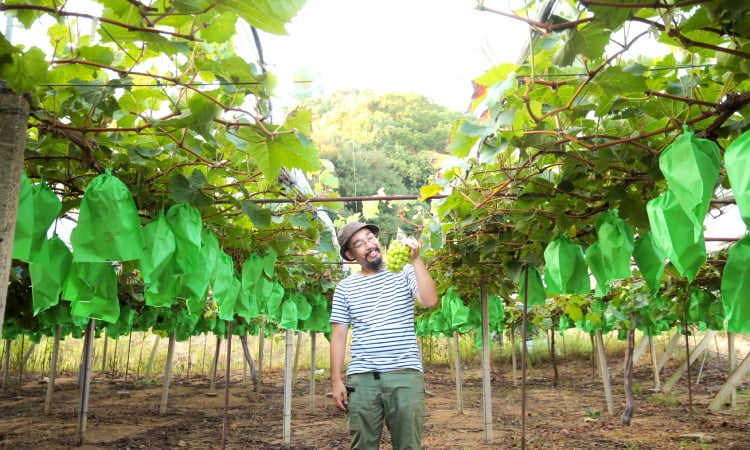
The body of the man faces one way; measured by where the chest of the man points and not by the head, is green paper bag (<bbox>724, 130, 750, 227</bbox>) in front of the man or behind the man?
in front

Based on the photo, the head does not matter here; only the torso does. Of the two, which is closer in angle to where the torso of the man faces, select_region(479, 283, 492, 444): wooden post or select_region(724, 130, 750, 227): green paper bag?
the green paper bag

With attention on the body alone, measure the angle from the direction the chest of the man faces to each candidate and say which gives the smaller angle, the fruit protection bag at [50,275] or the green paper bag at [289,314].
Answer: the fruit protection bag

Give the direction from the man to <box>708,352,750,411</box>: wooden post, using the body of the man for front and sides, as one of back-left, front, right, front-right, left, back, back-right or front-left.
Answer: back-left

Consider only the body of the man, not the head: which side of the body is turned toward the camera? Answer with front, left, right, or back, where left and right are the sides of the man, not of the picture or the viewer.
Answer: front

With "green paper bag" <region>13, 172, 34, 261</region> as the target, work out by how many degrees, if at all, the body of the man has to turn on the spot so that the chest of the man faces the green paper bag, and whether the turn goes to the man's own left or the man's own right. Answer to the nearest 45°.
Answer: approximately 45° to the man's own right

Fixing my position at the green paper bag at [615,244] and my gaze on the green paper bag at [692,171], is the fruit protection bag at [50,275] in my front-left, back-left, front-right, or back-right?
front-right

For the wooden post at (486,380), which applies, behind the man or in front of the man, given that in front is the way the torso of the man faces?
behind

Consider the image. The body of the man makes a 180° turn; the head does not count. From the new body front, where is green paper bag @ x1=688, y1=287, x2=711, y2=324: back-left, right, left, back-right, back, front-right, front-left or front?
front-right

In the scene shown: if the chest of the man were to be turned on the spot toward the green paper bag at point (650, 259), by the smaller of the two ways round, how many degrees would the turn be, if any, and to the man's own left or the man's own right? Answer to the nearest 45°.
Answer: approximately 90° to the man's own left

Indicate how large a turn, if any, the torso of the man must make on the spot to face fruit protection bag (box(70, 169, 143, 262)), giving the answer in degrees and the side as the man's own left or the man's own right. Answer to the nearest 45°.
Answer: approximately 45° to the man's own right

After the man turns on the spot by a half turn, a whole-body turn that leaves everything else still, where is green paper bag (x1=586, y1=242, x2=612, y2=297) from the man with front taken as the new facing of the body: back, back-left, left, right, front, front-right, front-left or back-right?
right

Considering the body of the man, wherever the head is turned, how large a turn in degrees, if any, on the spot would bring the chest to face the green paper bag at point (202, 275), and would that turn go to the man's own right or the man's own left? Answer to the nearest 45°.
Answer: approximately 45° to the man's own right

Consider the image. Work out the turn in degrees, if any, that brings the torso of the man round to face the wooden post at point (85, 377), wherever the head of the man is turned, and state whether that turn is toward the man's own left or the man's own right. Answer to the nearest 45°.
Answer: approximately 135° to the man's own right

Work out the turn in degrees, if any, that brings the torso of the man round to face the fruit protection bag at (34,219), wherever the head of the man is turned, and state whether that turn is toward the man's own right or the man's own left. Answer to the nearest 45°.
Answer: approximately 45° to the man's own right
